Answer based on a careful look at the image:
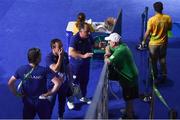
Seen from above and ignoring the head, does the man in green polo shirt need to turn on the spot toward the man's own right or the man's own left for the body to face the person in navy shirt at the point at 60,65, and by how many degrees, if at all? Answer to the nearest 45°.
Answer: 0° — they already face them

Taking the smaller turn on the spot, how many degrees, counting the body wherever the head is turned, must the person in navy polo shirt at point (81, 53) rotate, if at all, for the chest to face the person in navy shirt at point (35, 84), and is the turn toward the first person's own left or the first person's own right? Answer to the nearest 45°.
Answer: approximately 90° to the first person's own right

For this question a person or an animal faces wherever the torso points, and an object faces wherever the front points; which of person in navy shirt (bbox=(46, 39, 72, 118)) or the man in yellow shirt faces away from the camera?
the man in yellow shirt

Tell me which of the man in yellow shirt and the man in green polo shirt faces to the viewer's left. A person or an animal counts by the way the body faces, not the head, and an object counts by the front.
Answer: the man in green polo shirt

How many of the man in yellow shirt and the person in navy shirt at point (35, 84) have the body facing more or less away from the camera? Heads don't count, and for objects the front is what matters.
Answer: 2

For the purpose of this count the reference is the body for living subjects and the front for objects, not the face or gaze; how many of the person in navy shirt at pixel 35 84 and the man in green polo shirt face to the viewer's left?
1

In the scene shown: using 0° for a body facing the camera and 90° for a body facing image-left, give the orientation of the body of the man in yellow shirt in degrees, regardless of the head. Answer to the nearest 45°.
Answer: approximately 180°

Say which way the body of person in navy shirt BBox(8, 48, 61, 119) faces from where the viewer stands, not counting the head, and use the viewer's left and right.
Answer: facing away from the viewer

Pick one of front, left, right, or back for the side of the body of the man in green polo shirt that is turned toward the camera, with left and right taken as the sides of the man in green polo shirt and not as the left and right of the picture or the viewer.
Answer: left
